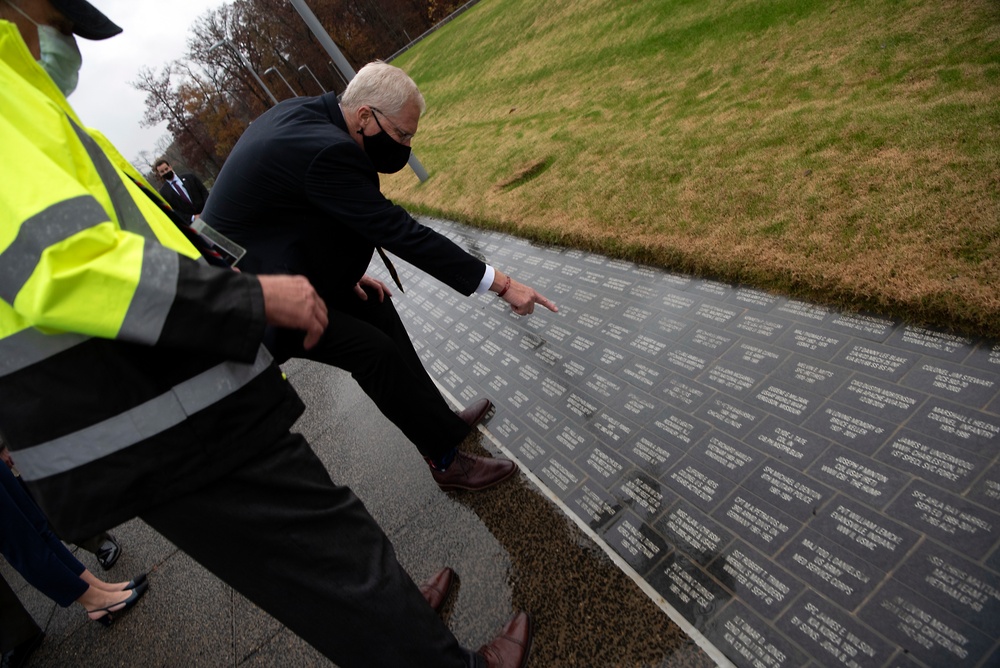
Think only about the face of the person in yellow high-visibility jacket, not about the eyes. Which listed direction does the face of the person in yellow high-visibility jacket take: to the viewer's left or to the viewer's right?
to the viewer's right

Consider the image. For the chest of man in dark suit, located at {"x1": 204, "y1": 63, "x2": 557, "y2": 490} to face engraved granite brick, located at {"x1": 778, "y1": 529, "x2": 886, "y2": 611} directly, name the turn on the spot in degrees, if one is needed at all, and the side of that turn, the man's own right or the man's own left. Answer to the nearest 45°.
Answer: approximately 90° to the man's own right

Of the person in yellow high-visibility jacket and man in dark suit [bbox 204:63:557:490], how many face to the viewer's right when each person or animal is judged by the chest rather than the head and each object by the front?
2

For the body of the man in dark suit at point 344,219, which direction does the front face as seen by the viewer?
to the viewer's right

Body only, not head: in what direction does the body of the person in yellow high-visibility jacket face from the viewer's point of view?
to the viewer's right
